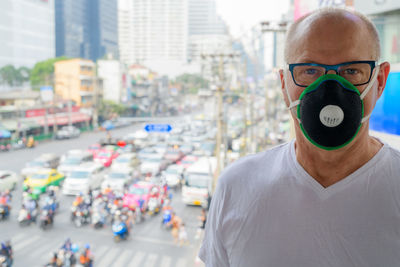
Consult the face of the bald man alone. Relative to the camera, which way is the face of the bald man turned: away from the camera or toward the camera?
toward the camera

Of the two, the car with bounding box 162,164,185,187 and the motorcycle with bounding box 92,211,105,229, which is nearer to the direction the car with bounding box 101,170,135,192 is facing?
the motorcycle

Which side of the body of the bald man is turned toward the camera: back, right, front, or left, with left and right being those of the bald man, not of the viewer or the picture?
front

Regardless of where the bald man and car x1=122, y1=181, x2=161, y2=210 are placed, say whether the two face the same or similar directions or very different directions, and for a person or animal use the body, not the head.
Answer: same or similar directions

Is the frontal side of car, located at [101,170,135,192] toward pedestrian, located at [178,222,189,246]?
no

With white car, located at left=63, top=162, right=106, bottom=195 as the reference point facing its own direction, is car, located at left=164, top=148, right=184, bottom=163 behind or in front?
behind

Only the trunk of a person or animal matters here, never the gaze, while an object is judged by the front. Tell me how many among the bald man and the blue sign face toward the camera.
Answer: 2

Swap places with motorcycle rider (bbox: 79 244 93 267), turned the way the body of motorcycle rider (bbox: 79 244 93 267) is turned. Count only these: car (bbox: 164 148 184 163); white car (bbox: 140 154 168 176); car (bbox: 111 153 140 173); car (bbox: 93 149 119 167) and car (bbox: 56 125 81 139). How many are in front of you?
0

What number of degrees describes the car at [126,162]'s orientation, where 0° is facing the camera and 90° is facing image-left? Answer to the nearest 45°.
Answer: approximately 45°

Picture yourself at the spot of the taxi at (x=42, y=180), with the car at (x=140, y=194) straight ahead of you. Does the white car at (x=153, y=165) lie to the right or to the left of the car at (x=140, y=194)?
left

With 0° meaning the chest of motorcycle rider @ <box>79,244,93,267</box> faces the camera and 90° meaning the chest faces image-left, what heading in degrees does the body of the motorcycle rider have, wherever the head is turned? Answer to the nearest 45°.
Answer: approximately 45°

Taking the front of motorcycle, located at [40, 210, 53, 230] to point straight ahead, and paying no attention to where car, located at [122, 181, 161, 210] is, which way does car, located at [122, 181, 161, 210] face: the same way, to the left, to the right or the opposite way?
the same way

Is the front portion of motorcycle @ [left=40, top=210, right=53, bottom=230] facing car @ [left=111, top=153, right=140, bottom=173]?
no

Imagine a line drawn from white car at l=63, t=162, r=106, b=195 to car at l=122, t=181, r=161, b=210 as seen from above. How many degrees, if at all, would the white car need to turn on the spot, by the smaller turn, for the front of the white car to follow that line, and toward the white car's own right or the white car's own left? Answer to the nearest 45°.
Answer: approximately 45° to the white car's own left

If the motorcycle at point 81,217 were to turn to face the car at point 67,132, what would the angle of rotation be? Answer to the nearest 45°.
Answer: approximately 135° to its right
